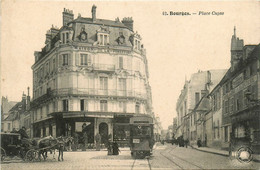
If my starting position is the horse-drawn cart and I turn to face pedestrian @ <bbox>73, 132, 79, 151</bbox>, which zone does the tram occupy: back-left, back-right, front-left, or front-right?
front-right

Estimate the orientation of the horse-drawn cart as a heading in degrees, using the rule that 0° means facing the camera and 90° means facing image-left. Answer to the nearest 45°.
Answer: approximately 270°
